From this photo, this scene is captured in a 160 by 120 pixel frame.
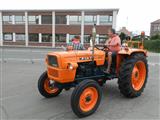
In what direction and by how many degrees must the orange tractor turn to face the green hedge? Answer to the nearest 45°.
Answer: approximately 135° to its right

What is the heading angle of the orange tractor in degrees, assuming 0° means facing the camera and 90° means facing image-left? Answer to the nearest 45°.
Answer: approximately 45°
